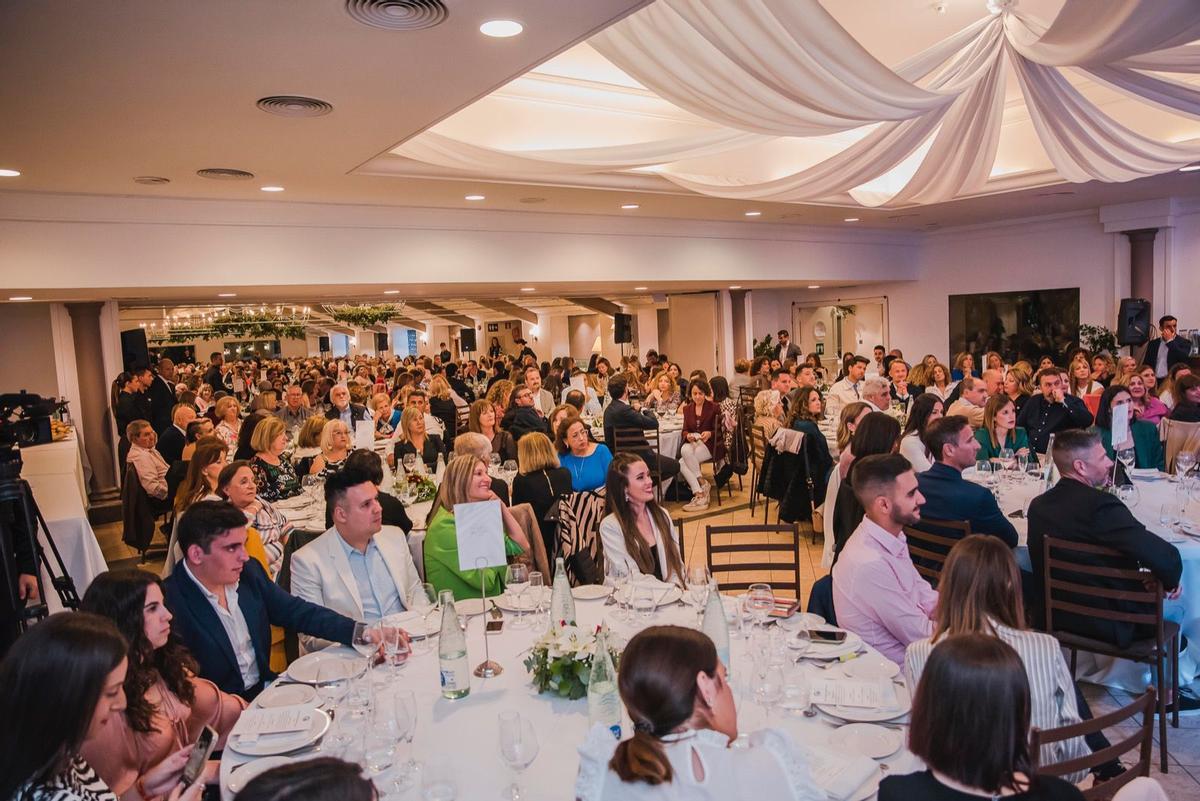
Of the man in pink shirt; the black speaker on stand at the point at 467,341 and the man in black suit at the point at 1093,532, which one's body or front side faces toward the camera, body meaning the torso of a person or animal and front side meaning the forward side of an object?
the black speaker on stand

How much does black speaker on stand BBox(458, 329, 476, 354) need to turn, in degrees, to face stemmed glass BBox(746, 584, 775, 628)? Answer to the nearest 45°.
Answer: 0° — it already faces it

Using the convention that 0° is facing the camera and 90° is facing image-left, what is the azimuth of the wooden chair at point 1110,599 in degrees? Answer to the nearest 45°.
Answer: approximately 225°

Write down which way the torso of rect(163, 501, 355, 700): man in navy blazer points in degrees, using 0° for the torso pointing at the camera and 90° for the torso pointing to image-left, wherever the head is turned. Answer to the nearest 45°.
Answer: approximately 315°

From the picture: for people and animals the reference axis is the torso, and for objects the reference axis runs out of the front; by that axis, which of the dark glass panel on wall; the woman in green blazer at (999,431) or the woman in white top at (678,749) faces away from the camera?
the woman in white top

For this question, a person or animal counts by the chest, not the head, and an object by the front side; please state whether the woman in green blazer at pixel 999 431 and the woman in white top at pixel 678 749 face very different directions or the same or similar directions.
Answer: very different directions

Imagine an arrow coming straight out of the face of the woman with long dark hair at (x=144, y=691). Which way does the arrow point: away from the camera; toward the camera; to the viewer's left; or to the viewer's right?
to the viewer's right

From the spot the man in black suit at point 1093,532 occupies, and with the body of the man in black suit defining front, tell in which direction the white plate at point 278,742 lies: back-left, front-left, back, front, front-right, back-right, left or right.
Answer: back

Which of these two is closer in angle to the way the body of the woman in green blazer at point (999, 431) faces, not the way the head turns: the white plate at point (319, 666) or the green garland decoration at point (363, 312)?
the white plate

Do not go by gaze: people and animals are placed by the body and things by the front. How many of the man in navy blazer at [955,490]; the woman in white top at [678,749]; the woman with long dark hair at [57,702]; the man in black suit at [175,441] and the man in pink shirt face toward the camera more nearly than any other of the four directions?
0

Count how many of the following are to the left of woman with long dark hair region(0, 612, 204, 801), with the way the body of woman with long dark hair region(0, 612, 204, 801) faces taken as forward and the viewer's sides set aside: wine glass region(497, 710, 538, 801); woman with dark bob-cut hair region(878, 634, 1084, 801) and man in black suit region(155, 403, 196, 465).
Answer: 1

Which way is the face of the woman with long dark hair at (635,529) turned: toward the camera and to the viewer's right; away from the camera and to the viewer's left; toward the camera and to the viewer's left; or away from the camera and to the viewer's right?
toward the camera and to the viewer's right

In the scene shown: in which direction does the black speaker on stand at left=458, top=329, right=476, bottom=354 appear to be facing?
toward the camera
